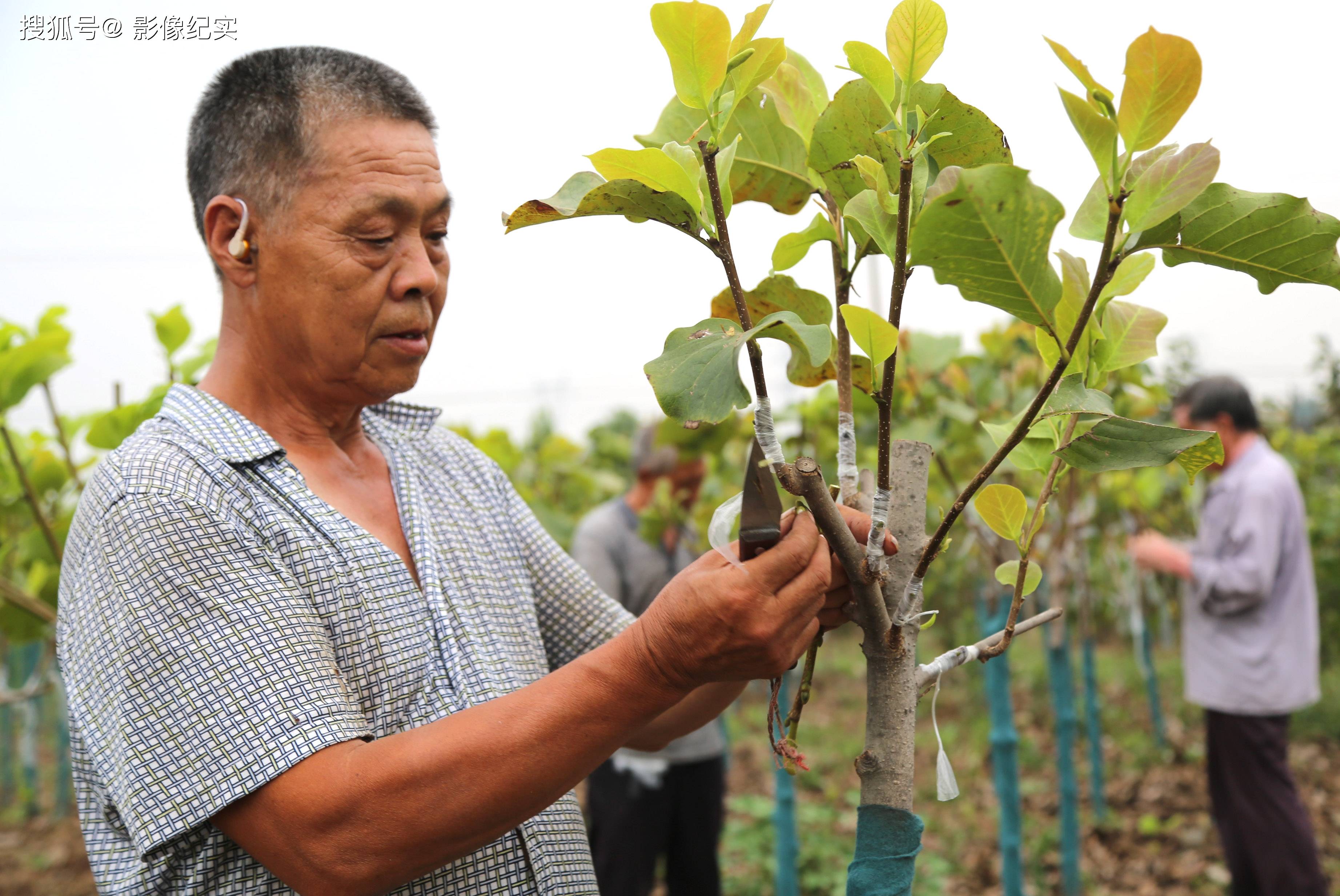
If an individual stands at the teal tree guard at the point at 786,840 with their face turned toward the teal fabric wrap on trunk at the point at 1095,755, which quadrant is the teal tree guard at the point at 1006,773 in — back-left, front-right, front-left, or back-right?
front-right

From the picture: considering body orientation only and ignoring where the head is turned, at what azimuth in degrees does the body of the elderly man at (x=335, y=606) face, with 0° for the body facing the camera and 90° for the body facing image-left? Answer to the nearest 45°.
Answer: approximately 315°

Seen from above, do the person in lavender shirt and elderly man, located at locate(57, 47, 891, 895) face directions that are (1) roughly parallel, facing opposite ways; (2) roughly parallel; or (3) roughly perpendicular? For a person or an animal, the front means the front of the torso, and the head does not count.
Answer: roughly parallel, facing opposite ways

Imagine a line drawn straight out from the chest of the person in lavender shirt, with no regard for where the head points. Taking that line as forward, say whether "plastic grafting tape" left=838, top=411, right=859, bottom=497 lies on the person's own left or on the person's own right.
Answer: on the person's own left

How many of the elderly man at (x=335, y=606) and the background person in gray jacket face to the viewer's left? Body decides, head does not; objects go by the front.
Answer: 0

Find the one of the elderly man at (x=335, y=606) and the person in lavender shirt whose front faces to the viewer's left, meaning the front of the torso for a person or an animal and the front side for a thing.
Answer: the person in lavender shirt

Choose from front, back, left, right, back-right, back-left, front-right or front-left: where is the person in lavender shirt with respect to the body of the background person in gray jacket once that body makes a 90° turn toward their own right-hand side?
back-left

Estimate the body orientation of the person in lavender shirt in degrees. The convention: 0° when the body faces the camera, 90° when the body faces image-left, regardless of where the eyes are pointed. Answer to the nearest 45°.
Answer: approximately 90°

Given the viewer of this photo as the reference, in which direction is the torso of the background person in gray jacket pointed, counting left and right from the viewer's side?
facing the viewer and to the right of the viewer

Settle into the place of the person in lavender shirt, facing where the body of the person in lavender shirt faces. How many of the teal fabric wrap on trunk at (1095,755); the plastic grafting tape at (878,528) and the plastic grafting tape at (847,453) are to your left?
2

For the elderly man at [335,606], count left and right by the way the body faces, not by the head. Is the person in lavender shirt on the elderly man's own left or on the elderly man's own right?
on the elderly man's own left

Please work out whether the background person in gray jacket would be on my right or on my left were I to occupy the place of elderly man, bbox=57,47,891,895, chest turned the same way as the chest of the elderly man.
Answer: on my left
